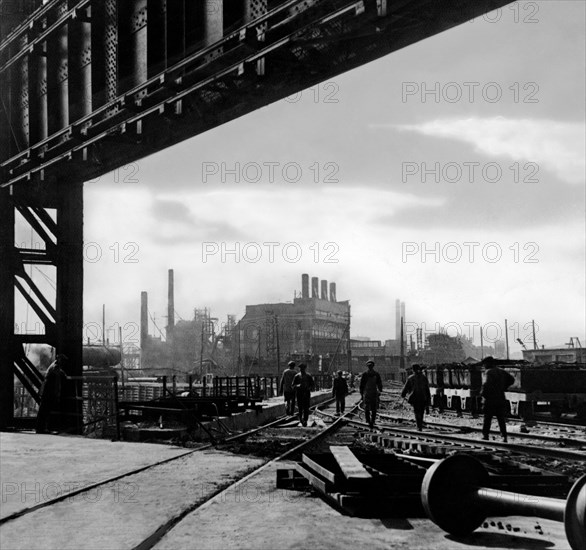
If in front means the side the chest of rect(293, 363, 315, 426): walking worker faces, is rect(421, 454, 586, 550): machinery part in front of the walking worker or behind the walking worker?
in front

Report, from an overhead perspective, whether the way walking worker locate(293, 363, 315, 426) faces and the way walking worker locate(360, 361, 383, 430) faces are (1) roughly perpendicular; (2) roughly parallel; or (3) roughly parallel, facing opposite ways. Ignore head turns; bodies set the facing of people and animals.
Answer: roughly parallel

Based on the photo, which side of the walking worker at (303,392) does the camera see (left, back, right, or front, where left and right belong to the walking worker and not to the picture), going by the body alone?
front

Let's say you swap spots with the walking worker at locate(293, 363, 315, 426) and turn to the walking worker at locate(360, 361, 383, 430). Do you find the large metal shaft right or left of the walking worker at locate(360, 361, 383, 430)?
right

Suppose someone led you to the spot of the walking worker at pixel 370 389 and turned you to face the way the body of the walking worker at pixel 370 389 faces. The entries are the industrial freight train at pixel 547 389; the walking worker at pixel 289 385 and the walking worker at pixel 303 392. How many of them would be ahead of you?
0
